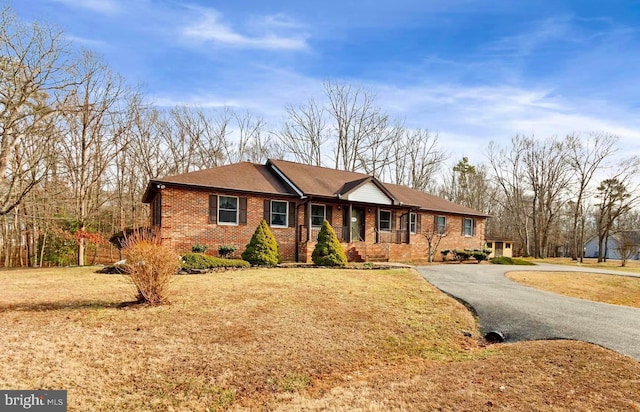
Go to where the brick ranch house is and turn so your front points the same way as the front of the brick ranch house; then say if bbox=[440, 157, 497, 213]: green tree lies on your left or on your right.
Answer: on your left

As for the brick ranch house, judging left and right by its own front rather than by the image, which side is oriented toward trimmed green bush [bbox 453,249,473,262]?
left

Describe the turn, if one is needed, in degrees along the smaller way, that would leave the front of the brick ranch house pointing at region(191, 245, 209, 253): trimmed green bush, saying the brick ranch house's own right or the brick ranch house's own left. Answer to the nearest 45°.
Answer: approximately 90° to the brick ranch house's own right

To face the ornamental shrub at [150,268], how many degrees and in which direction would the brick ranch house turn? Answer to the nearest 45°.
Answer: approximately 45° to its right
